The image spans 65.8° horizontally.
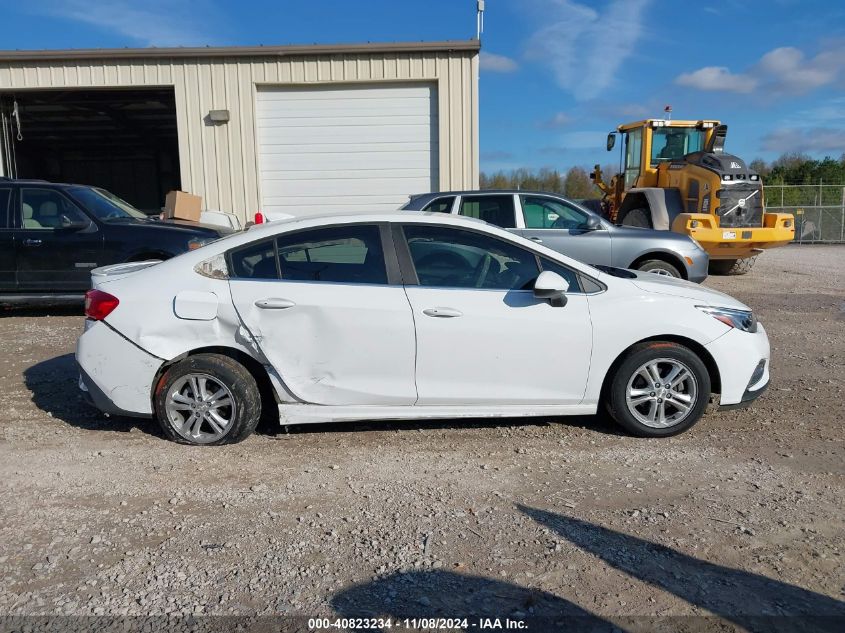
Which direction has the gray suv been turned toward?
to the viewer's right

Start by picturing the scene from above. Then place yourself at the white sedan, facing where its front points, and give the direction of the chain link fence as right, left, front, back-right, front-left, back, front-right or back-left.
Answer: front-left

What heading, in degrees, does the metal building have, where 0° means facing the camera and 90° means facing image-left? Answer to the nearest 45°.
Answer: approximately 0°

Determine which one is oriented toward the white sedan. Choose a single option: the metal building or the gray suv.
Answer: the metal building

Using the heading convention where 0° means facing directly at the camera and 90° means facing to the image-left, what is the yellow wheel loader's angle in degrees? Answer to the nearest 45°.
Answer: approximately 135°

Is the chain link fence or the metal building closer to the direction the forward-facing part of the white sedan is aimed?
the chain link fence

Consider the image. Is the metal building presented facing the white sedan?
yes

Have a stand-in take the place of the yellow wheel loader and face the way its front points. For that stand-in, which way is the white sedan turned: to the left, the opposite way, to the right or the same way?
to the right

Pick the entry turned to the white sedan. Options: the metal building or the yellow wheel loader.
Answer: the metal building

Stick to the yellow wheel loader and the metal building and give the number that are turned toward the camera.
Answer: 1

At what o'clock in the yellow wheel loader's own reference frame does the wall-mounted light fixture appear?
The wall-mounted light fixture is roughly at 10 o'clock from the yellow wheel loader.

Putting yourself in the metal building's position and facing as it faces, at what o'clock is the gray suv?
The gray suv is roughly at 11 o'clock from the metal building.

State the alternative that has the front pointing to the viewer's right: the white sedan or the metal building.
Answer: the white sedan
